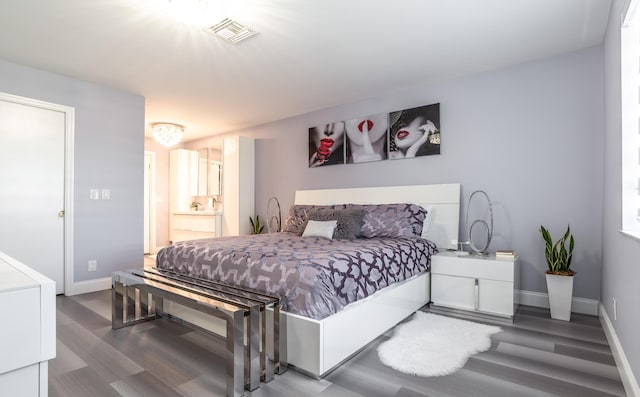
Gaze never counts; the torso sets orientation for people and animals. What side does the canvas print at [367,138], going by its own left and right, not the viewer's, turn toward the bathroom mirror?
right

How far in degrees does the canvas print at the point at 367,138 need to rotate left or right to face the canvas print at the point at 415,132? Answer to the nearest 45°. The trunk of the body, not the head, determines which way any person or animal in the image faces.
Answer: approximately 90° to its left

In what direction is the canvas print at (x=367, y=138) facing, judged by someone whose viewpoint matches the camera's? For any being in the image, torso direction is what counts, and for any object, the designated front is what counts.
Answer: facing the viewer and to the left of the viewer

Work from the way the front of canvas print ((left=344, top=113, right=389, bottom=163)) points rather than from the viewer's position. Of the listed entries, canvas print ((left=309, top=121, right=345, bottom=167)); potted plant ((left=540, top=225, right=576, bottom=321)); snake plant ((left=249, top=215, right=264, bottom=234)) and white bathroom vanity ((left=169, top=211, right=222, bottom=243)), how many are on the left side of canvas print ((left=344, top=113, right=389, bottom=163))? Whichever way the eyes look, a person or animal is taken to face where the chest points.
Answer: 1

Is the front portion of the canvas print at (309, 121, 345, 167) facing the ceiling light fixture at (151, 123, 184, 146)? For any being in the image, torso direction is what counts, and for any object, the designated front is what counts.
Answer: no

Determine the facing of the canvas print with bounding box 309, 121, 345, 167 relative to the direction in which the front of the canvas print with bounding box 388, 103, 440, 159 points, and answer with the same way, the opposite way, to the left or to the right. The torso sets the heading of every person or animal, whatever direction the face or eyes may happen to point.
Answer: the same way

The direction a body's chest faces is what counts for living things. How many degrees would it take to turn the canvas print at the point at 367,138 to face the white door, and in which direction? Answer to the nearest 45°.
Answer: approximately 45° to its right

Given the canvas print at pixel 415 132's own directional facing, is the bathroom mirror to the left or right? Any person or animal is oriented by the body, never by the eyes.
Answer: on its right

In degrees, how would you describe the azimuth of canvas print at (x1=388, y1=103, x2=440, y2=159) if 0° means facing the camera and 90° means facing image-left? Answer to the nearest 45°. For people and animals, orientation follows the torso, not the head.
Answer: approximately 45°

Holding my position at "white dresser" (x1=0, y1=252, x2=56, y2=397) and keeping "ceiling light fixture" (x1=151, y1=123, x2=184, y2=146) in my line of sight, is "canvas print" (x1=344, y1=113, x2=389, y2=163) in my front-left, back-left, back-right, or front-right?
front-right

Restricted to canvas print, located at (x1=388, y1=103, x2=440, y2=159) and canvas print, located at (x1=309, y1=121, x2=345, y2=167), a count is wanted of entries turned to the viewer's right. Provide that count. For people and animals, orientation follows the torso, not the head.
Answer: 0

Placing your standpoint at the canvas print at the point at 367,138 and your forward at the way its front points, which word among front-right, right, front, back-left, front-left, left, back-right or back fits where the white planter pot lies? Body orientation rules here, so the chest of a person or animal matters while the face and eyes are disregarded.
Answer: left

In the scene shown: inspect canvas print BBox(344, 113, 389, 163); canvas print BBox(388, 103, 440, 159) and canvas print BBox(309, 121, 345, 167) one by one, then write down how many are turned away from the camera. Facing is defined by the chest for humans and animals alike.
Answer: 0

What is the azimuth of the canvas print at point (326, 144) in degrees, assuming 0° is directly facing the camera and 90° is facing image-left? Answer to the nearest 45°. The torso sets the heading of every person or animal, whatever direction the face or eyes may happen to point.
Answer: approximately 45°
